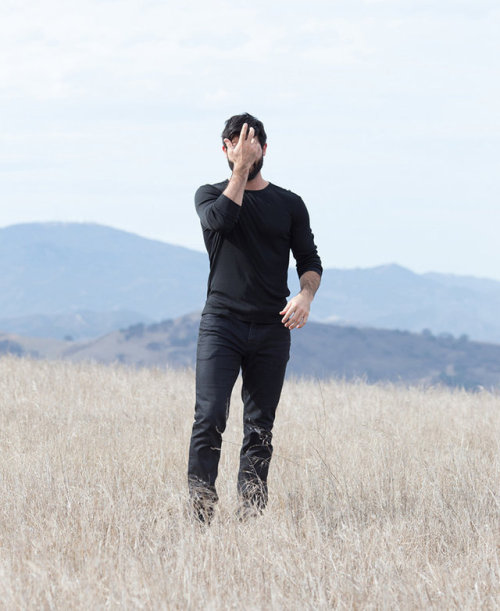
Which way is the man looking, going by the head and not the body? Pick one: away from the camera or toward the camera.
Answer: toward the camera

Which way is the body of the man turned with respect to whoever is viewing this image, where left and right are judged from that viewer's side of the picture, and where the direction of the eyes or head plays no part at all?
facing the viewer
